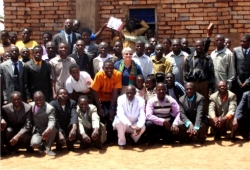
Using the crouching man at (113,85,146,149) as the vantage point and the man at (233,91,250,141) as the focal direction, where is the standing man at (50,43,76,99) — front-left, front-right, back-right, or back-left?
back-left

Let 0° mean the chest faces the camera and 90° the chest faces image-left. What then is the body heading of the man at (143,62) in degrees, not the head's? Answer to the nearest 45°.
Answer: approximately 0°

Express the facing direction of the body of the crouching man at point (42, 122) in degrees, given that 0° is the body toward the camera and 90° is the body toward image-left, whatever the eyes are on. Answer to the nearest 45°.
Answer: approximately 0°
